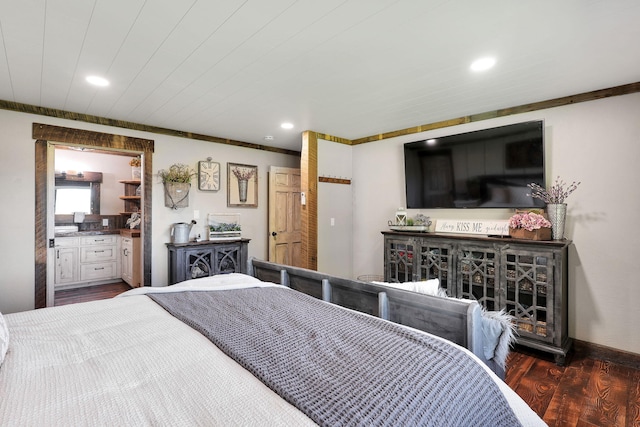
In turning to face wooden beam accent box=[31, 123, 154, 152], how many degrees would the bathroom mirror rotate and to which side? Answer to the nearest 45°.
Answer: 0° — it already faces it

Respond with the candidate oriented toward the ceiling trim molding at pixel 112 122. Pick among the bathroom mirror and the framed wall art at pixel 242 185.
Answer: the bathroom mirror

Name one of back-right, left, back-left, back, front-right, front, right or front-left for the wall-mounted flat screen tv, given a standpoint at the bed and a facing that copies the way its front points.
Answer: front

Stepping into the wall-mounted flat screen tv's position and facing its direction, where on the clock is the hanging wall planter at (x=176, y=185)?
The hanging wall planter is roughly at 1 o'clock from the wall-mounted flat screen tv.

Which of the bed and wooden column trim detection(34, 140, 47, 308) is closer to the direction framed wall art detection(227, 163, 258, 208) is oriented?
the bed

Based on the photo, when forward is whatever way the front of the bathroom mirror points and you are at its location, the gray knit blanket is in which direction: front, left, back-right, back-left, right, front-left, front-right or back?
front

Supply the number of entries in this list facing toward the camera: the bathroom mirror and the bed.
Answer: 1

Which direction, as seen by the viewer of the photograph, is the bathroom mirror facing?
facing the viewer

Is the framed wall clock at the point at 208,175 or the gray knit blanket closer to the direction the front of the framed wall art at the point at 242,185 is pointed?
the gray knit blanket

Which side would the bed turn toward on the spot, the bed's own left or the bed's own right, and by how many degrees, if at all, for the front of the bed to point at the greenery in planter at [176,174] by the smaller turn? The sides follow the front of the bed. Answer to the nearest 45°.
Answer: approximately 45° to the bed's own left

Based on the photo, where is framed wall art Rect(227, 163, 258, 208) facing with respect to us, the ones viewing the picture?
facing the viewer and to the right of the viewer

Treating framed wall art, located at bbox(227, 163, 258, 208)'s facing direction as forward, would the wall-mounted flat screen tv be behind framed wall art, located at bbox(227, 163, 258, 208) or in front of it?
in front

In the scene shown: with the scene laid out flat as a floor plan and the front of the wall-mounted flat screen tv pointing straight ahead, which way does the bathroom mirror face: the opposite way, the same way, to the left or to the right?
to the left

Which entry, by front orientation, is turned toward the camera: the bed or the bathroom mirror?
the bathroom mirror

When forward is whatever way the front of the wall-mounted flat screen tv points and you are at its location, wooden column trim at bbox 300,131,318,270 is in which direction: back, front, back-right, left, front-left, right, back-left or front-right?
front-right
